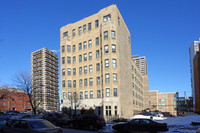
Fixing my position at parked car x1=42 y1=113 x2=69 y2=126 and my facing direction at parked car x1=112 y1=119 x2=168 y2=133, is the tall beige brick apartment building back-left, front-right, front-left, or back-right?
back-left

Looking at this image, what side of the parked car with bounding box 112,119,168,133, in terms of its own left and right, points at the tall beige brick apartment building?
right

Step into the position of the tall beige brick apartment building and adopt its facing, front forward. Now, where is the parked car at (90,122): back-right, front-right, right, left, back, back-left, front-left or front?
front-left

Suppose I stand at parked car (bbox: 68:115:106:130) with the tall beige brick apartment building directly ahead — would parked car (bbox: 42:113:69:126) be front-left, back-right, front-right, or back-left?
front-left

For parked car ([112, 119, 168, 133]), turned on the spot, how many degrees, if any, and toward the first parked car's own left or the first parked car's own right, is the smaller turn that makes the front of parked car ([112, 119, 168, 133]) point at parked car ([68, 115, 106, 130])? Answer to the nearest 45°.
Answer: approximately 45° to the first parked car's own right

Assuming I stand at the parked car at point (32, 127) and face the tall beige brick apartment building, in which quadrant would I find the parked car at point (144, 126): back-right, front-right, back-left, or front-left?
front-right

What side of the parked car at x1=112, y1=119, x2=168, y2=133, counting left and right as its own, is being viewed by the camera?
left

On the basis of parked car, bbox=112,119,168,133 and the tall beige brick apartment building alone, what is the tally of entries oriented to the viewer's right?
0
